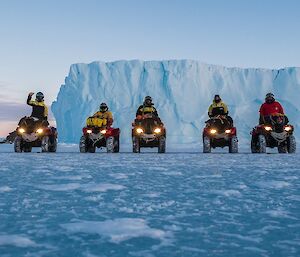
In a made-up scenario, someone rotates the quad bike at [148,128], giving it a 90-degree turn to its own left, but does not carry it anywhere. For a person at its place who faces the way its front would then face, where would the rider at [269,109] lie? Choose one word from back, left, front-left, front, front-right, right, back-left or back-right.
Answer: front

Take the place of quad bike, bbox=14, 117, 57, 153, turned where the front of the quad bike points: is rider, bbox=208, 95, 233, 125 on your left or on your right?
on your left

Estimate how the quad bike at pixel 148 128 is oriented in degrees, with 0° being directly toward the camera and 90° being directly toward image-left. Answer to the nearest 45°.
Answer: approximately 0°

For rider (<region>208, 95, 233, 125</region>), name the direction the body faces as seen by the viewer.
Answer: toward the camera

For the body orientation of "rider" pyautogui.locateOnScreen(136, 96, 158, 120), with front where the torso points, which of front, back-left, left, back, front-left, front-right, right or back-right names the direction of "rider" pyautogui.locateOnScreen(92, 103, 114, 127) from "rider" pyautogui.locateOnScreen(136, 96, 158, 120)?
right

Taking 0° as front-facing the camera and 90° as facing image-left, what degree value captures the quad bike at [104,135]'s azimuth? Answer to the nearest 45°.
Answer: approximately 45°

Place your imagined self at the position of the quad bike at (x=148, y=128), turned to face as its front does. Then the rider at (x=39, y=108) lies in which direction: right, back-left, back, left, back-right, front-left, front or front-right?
right

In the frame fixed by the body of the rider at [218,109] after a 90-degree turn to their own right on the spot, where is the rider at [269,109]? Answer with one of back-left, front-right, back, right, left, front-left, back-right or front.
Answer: back

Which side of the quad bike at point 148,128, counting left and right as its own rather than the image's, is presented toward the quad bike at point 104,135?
right

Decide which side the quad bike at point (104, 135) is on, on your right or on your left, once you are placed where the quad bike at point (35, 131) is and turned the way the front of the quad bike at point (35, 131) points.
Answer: on your left

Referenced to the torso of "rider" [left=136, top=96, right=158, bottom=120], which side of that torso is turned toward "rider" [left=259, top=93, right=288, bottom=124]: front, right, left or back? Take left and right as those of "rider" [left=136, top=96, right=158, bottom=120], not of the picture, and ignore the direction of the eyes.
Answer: left

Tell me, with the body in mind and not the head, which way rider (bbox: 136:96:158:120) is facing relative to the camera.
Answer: toward the camera

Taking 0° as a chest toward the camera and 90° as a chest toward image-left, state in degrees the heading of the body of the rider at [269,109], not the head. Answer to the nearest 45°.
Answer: approximately 315°

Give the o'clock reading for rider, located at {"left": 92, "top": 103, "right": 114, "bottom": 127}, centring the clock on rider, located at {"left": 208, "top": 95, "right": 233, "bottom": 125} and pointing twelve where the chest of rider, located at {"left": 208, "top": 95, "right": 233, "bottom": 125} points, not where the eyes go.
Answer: rider, located at {"left": 92, "top": 103, "right": 114, "bottom": 127} is roughly at 3 o'clock from rider, located at {"left": 208, "top": 95, "right": 233, "bottom": 125}.

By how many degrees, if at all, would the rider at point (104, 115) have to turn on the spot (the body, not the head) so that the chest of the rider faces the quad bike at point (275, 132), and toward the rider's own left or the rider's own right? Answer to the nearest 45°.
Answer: approximately 135° to the rider's own left

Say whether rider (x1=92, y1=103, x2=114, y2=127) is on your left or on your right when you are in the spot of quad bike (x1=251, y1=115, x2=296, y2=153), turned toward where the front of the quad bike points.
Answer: on your right

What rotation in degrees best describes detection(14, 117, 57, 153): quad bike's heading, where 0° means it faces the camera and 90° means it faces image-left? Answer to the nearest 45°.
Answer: approximately 45°
